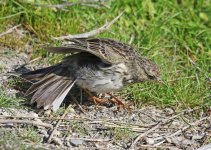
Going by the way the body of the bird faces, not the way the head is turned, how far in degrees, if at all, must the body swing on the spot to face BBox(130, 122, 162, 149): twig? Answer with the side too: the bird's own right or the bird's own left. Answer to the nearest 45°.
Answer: approximately 45° to the bird's own right

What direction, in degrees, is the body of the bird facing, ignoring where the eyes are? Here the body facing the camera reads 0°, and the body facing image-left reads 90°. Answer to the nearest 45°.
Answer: approximately 270°

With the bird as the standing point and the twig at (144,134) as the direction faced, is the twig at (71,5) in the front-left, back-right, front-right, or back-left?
back-left

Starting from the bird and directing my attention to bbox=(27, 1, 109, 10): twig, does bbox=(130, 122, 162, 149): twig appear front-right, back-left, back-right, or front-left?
back-right

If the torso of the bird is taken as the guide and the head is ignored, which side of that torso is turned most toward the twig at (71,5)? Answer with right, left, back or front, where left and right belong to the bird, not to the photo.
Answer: left
